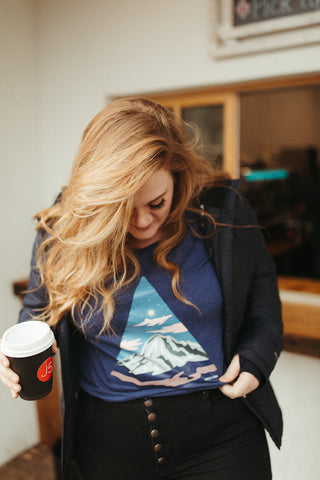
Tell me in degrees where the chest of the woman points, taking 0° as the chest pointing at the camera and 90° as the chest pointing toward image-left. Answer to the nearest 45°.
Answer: approximately 0°
